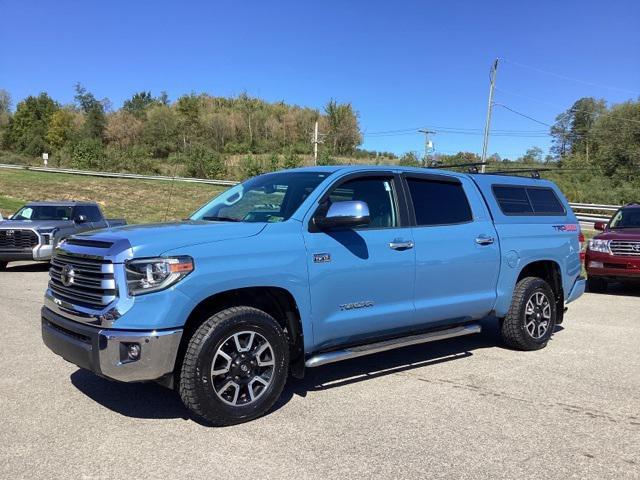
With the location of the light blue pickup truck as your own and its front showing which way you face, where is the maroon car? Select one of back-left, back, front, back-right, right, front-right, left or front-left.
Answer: back

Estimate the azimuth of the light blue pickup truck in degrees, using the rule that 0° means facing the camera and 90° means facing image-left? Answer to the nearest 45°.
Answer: approximately 45°

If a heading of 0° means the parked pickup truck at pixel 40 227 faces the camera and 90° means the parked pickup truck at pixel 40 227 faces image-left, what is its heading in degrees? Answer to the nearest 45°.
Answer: approximately 45°

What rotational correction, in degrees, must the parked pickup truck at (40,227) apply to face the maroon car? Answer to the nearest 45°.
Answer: approximately 90° to its left

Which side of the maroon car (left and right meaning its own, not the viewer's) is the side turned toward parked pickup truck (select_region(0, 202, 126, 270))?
right

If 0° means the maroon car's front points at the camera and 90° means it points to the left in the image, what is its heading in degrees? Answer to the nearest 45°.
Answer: approximately 0°
